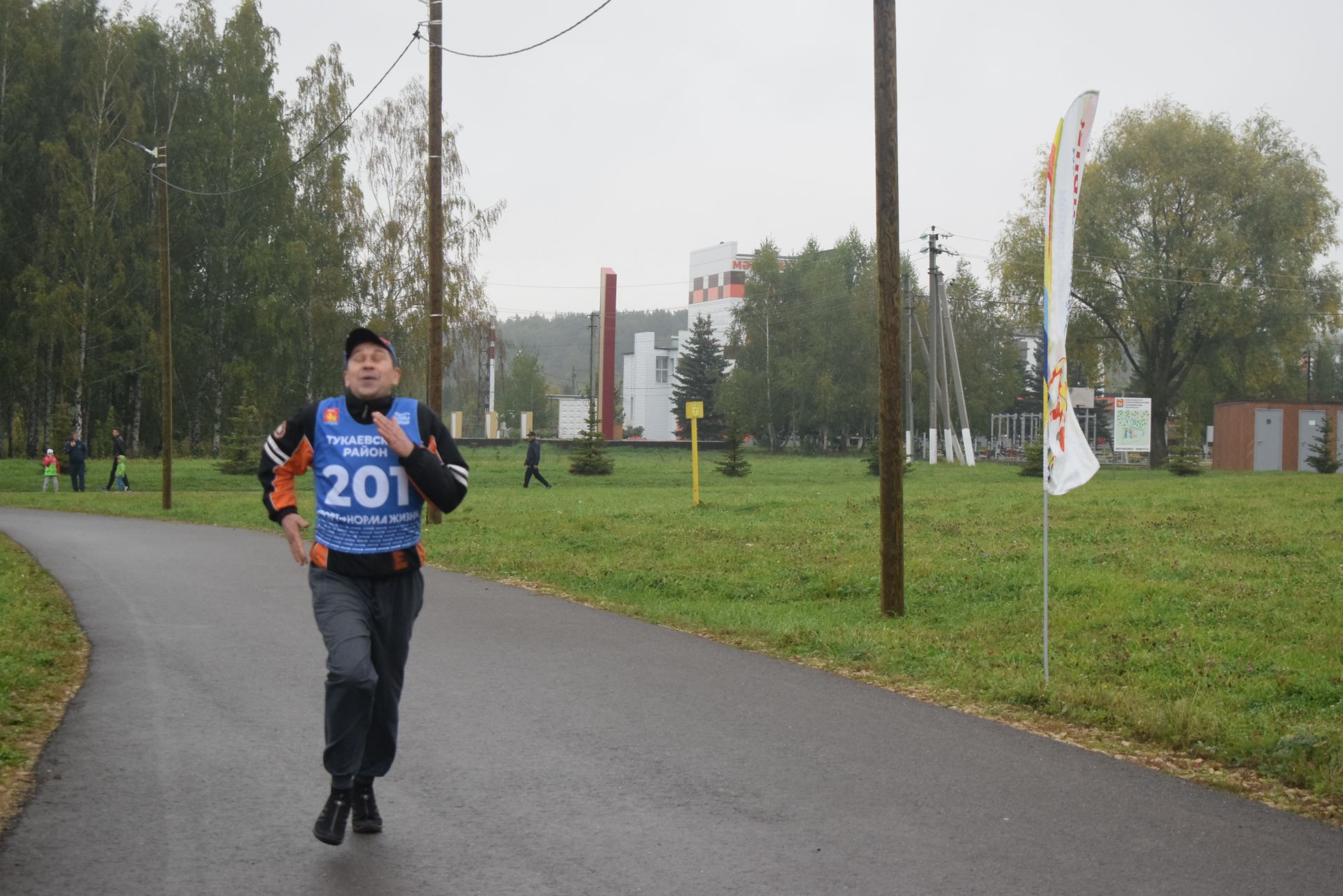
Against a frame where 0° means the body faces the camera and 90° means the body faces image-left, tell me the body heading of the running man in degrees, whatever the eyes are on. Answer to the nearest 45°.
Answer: approximately 0°

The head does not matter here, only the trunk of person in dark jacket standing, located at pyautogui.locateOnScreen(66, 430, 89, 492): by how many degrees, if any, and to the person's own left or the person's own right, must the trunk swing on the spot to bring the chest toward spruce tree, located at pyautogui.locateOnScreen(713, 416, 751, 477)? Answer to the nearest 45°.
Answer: approximately 90° to the person's own left

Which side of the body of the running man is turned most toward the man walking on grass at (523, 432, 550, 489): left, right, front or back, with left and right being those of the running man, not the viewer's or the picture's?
back

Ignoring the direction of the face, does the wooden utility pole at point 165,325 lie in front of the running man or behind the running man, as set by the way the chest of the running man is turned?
behind

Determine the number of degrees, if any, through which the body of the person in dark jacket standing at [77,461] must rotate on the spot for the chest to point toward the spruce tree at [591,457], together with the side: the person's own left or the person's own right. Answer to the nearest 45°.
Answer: approximately 90° to the person's own left

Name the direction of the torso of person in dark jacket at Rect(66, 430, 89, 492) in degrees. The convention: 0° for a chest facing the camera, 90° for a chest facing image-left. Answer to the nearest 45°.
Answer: approximately 0°
